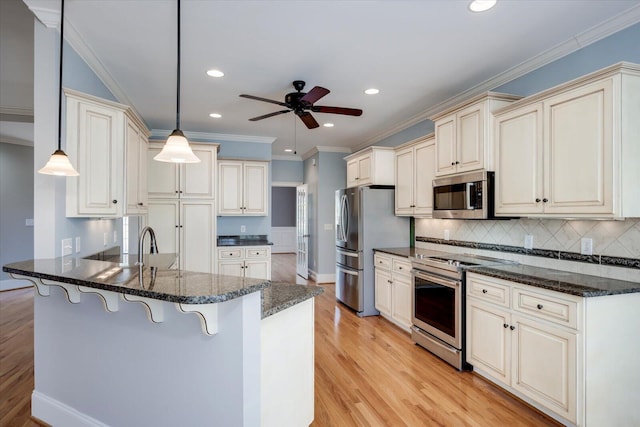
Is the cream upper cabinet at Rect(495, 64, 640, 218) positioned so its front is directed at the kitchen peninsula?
yes

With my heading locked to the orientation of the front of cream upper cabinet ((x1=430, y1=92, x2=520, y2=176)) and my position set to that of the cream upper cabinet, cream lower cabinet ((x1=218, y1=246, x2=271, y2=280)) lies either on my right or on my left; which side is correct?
on my right

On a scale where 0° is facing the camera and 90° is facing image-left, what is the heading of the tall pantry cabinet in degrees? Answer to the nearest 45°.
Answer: approximately 0°

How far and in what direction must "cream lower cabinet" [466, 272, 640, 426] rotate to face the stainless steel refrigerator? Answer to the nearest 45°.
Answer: approximately 90° to its right

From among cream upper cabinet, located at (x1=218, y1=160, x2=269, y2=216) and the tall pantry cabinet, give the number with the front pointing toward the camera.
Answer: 2

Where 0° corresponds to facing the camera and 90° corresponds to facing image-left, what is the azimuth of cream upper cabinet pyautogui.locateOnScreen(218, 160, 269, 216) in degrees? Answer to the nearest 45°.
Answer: approximately 0°

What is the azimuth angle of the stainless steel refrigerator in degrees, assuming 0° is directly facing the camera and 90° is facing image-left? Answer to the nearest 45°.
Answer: approximately 45°
